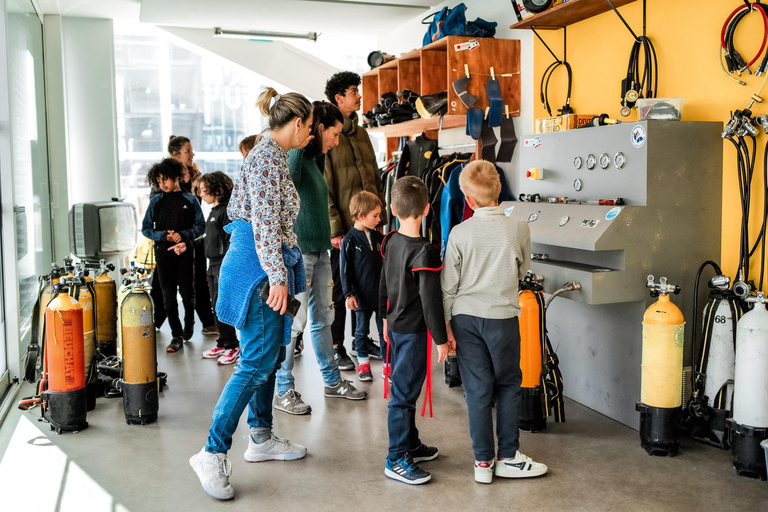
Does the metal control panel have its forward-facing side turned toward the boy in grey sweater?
yes

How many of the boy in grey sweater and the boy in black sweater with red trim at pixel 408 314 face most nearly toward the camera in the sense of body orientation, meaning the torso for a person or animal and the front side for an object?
0

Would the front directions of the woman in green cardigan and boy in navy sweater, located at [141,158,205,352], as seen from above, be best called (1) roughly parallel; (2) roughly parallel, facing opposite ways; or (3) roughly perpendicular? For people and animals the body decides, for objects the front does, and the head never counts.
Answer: roughly perpendicular

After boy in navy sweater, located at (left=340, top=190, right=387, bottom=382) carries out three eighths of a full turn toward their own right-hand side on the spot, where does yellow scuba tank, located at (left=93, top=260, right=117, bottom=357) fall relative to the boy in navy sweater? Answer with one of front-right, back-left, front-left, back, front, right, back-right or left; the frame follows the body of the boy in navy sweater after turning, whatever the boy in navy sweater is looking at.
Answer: front

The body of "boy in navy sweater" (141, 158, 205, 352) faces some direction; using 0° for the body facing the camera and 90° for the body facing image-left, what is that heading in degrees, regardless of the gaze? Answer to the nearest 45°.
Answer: approximately 0°

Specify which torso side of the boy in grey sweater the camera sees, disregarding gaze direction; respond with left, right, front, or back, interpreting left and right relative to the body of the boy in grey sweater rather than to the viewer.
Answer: back

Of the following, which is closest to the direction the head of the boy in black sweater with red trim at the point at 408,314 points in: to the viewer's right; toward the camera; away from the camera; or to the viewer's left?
away from the camera

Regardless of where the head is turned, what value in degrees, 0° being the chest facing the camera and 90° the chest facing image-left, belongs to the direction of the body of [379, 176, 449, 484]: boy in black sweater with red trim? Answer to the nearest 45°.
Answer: approximately 225°

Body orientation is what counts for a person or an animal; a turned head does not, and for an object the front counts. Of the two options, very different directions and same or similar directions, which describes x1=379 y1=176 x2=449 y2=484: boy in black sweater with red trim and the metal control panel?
very different directions

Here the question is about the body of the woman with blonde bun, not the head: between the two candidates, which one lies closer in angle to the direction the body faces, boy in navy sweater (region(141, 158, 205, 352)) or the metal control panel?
the metal control panel

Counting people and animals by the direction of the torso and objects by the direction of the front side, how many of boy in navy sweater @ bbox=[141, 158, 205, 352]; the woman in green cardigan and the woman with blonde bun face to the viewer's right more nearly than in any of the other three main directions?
2

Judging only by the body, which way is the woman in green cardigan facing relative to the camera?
to the viewer's right

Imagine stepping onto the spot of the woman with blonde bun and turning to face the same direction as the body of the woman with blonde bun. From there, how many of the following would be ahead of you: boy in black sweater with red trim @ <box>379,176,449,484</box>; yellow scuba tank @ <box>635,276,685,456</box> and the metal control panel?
3
